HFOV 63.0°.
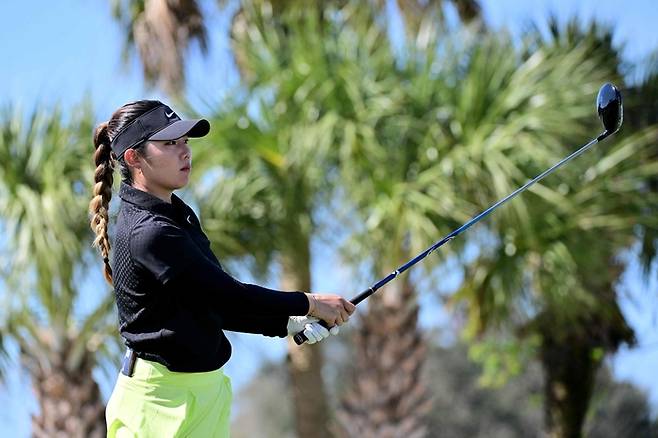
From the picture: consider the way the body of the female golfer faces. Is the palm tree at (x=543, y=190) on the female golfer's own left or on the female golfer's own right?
on the female golfer's own left

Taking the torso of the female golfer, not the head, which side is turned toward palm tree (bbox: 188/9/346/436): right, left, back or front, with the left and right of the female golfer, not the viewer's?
left

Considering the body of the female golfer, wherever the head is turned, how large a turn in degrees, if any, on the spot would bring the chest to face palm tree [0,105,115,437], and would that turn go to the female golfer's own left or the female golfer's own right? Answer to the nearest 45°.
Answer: approximately 90° to the female golfer's own left

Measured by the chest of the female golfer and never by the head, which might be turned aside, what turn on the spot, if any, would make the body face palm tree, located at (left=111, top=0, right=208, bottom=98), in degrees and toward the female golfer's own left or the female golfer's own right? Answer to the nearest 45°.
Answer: approximately 90° to the female golfer's own left

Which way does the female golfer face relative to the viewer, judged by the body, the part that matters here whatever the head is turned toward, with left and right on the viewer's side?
facing to the right of the viewer

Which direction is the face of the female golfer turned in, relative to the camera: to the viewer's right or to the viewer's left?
to the viewer's right
